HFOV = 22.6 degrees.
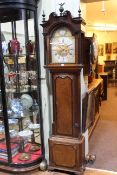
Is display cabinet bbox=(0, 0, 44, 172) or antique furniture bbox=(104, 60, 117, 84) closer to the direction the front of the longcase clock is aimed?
the display cabinet

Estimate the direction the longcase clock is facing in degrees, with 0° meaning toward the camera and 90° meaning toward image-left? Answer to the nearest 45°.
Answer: approximately 45°

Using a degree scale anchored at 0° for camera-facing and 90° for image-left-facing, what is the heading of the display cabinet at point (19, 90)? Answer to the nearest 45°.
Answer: approximately 0°

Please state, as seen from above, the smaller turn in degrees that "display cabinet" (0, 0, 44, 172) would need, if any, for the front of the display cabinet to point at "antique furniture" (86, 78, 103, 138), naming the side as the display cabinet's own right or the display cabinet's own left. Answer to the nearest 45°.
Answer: approximately 135° to the display cabinet's own left
